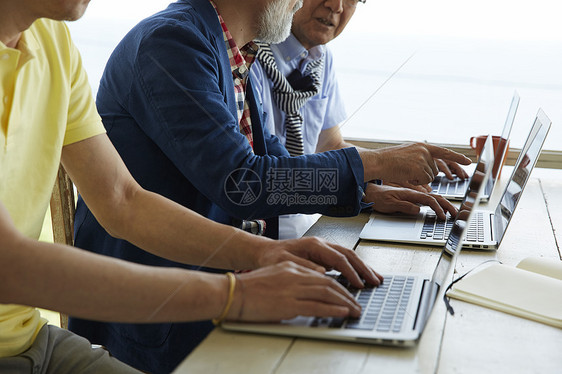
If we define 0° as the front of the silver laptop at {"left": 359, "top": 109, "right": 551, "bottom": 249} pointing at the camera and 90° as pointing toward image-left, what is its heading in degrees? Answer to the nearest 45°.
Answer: approximately 90°

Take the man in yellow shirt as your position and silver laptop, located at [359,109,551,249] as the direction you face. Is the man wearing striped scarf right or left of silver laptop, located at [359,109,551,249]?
left

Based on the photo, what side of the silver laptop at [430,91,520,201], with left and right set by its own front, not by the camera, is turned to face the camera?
left

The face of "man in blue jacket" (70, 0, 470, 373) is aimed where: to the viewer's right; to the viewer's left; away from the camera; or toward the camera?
to the viewer's right

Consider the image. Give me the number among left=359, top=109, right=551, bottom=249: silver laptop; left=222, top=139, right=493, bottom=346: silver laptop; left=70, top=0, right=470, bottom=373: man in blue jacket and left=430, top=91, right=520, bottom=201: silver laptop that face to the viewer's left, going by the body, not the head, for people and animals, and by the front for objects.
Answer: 3

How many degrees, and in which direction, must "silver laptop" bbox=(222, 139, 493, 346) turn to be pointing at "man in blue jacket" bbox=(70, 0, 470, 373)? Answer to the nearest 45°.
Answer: approximately 45° to its right

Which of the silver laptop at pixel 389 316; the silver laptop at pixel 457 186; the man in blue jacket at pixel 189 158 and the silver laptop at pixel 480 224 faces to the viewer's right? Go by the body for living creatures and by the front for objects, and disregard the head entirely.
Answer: the man in blue jacket

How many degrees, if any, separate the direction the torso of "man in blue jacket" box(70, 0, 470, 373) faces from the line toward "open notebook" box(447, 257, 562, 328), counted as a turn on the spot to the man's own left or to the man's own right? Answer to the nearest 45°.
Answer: approximately 45° to the man's own right

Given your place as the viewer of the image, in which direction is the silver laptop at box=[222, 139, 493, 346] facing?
facing to the left of the viewer

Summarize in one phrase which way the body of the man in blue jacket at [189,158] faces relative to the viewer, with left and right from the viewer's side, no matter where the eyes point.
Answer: facing to the right of the viewer

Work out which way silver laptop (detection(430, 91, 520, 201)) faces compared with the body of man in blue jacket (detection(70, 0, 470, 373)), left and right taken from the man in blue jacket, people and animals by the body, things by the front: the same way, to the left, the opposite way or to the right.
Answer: the opposite way
